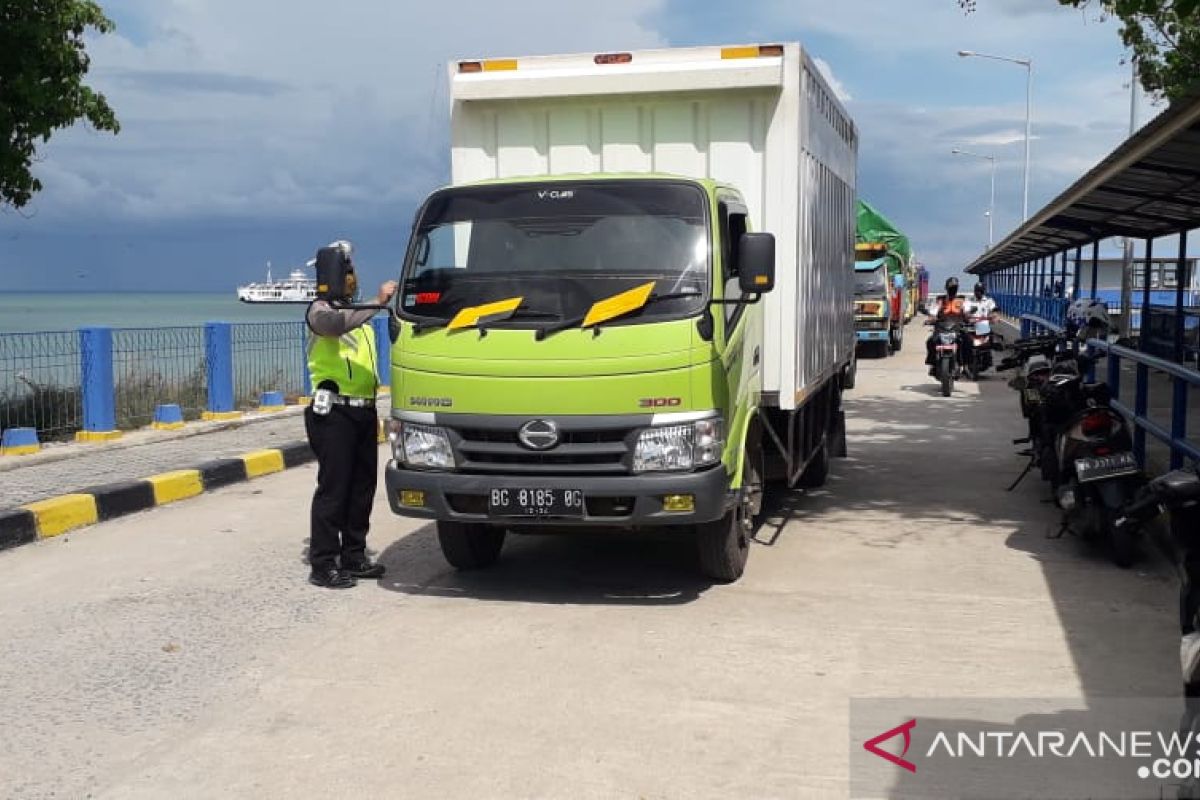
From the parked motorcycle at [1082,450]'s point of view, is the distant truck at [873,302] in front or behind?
in front

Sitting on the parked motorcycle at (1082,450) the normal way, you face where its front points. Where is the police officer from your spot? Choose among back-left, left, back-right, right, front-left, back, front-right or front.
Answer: left

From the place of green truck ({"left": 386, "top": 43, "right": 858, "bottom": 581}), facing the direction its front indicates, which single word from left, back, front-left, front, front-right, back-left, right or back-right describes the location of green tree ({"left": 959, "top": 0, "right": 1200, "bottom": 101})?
back-left

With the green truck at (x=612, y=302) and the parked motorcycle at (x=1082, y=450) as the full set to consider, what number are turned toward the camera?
1

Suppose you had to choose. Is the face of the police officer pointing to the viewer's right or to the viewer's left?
to the viewer's right

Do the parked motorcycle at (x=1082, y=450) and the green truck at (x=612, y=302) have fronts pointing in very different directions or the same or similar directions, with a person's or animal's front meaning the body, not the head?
very different directions

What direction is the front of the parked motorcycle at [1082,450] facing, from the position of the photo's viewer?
facing away from the viewer and to the left of the viewer

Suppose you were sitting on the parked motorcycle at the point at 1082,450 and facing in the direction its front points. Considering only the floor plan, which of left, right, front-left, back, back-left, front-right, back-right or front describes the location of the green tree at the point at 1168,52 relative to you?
front-right

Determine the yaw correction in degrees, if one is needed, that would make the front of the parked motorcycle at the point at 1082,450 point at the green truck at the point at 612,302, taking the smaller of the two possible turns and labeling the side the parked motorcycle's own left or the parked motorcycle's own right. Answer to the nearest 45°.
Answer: approximately 90° to the parked motorcycle's own left

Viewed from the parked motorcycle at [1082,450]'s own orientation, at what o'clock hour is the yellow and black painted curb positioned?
The yellow and black painted curb is roughly at 10 o'clock from the parked motorcycle.

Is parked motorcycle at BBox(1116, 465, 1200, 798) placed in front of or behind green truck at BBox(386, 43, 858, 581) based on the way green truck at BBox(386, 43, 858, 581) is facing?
in front

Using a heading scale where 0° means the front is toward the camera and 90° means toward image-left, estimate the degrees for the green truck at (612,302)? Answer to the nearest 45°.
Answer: approximately 0°

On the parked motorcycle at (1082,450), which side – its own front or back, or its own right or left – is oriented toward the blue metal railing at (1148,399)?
right
